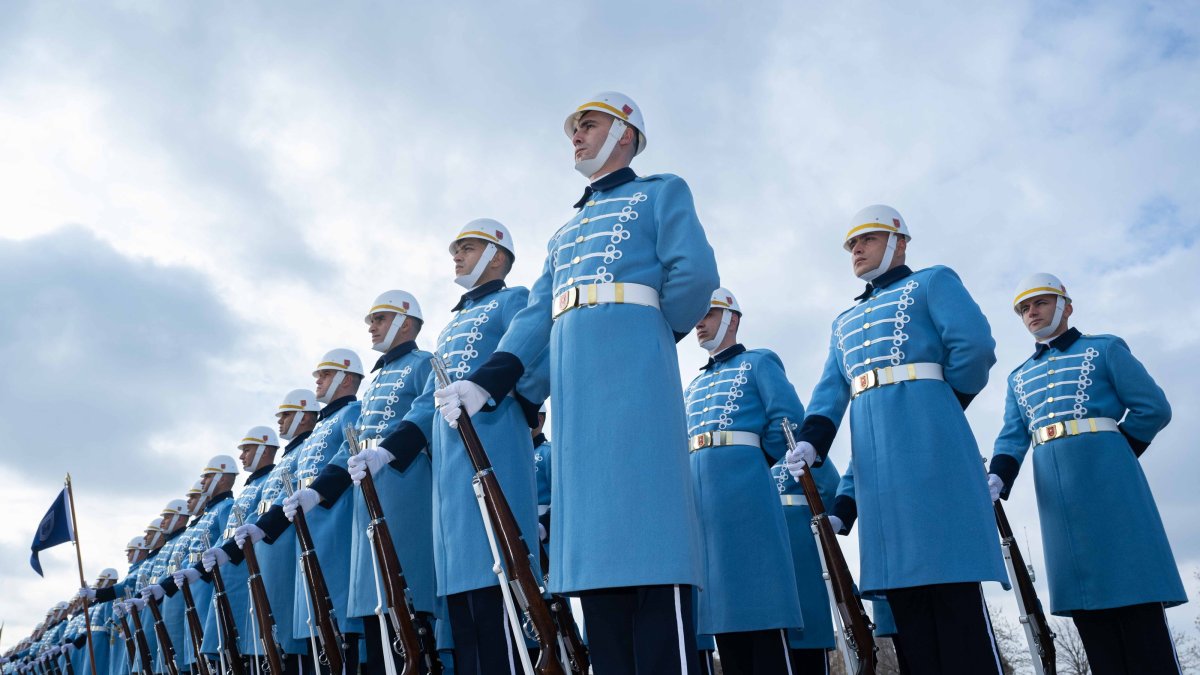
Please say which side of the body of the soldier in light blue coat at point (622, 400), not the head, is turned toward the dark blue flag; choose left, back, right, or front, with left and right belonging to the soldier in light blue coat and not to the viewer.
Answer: right

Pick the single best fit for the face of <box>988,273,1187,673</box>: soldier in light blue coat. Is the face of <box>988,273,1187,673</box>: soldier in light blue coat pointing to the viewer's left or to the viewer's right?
to the viewer's left

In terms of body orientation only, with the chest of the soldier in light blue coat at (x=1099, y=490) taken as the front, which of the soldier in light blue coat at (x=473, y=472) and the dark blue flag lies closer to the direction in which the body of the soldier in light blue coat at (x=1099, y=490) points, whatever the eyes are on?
the soldier in light blue coat

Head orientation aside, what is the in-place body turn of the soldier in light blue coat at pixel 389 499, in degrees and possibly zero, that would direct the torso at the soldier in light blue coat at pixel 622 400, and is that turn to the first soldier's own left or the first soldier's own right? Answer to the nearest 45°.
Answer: approximately 45° to the first soldier's own left

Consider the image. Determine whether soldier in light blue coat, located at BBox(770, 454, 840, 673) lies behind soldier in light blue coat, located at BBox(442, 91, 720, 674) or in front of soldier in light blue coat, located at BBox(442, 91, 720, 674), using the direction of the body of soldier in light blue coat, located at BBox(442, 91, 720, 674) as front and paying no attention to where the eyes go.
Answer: behind

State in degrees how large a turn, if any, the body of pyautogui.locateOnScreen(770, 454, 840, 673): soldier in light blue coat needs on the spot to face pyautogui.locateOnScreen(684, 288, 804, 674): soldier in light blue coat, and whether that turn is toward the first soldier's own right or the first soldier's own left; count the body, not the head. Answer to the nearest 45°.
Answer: approximately 45° to the first soldier's own left

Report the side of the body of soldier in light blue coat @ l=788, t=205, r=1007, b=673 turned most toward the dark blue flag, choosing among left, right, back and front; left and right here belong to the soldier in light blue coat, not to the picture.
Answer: right
